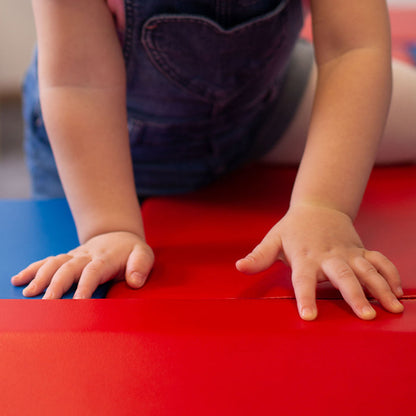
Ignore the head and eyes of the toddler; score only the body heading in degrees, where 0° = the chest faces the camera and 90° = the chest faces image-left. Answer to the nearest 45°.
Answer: approximately 0°
